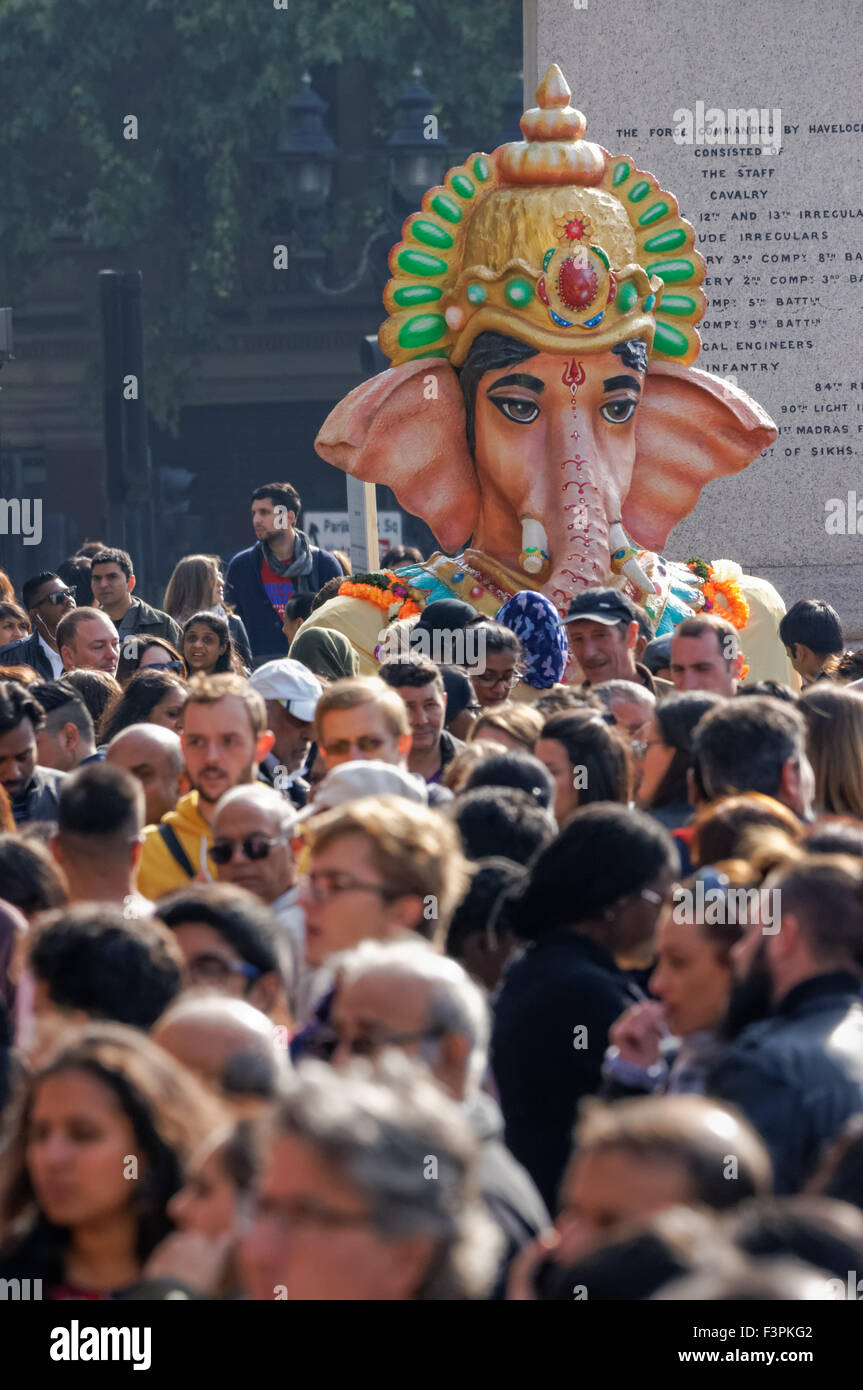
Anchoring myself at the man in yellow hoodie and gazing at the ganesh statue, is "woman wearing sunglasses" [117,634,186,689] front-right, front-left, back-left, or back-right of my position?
front-left

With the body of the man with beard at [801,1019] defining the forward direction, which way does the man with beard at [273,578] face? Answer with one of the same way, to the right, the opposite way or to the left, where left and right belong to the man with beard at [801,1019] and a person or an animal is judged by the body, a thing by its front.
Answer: to the left

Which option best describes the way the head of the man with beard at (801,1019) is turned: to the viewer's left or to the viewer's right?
to the viewer's left

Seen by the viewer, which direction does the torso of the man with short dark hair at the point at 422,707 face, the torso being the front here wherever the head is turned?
toward the camera

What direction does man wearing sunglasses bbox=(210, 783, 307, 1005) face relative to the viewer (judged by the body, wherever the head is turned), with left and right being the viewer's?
facing the viewer and to the left of the viewer

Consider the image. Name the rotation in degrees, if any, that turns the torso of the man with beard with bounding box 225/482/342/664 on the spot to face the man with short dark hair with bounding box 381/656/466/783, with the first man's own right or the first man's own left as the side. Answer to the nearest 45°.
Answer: approximately 45° to the first man's own left

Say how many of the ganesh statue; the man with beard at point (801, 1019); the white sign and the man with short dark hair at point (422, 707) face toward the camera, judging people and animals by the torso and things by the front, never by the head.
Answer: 3

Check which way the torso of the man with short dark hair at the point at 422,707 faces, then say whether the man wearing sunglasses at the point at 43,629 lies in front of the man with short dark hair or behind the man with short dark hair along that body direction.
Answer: behind

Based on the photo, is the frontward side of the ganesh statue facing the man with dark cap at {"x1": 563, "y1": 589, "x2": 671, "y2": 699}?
yes

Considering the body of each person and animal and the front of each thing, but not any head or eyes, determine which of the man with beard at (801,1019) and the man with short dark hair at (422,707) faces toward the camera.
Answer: the man with short dark hair at (422,707)

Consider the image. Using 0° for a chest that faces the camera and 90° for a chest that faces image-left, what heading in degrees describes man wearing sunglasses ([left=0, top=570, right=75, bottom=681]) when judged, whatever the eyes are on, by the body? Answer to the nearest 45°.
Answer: approximately 315°

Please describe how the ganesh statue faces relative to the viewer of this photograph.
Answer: facing the viewer

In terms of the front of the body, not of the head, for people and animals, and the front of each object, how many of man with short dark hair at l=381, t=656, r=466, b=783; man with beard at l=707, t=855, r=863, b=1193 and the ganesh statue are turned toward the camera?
2

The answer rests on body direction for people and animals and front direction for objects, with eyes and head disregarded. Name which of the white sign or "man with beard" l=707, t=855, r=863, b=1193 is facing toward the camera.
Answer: the white sign

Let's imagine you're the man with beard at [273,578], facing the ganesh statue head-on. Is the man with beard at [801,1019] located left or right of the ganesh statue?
right

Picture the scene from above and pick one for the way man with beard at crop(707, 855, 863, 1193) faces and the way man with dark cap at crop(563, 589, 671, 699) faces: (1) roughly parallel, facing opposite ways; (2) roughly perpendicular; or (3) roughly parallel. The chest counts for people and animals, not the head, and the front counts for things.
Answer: roughly perpendicular
